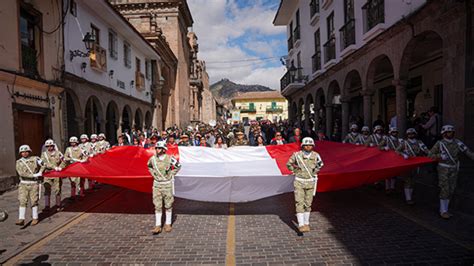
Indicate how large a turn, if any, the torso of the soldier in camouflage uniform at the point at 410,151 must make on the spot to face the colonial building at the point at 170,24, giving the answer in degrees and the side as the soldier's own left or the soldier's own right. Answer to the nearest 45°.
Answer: approximately 135° to the soldier's own right

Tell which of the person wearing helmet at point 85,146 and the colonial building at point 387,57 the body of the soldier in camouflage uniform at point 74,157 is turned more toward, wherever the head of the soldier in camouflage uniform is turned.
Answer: the colonial building

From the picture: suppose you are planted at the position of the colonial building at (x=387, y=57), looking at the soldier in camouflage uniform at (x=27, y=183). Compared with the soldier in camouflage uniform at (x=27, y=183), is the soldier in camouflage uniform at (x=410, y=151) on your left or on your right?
left

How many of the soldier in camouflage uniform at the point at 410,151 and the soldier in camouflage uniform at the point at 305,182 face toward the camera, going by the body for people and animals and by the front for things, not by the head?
2

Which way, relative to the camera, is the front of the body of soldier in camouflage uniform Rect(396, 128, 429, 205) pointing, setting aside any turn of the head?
toward the camera

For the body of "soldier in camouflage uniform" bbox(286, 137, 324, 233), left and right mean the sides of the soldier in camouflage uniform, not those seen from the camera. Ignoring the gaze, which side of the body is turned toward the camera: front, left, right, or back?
front

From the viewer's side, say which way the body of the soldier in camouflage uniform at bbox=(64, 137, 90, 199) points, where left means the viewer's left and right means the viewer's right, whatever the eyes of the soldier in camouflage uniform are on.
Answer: facing the viewer and to the right of the viewer

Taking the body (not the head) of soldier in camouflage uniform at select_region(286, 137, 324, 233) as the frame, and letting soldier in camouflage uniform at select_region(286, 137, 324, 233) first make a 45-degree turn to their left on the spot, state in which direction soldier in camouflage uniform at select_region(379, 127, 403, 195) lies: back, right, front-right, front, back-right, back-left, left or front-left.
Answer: left

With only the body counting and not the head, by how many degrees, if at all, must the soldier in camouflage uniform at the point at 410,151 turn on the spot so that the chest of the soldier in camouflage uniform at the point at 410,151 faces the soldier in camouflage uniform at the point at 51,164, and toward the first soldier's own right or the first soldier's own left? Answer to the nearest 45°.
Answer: approximately 45° to the first soldier's own right

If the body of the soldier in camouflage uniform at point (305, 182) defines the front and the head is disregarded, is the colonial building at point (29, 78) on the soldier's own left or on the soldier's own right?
on the soldier's own right

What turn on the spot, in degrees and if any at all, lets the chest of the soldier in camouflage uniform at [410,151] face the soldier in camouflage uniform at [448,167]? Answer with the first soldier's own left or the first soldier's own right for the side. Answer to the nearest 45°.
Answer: approximately 45° to the first soldier's own left

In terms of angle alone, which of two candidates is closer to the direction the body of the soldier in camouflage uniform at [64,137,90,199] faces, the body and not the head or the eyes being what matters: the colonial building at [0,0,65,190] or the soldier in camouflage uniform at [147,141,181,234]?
the soldier in camouflage uniform
